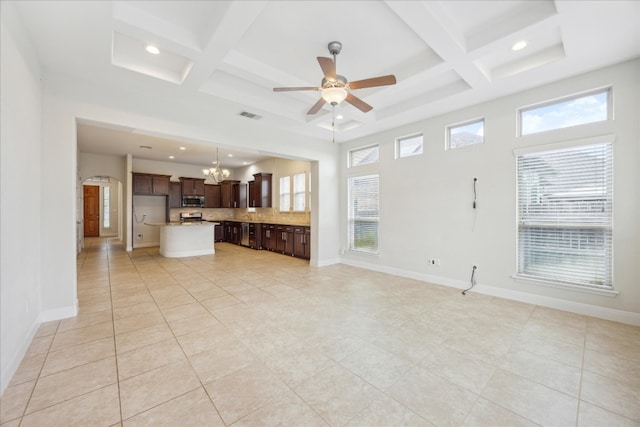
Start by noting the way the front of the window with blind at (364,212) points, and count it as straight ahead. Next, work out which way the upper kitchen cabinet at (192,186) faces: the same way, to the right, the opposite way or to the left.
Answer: to the left

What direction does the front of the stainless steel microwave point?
toward the camera

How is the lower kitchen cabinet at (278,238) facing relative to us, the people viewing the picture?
facing the viewer and to the left of the viewer

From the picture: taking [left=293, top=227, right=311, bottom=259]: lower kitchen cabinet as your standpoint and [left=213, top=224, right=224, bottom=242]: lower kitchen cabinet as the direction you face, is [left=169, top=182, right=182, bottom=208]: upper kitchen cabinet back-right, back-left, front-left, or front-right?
front-left

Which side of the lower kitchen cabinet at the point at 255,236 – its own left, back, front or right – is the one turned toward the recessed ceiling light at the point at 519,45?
left

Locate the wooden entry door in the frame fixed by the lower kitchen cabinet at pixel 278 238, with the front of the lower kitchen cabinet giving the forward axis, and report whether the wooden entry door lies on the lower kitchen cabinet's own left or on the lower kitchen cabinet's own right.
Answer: on the lower kitchen cabinet's own right

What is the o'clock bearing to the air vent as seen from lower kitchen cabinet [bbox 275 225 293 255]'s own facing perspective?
The air vent is roughly at 11 o'clock from the lower kitchen cabinet.

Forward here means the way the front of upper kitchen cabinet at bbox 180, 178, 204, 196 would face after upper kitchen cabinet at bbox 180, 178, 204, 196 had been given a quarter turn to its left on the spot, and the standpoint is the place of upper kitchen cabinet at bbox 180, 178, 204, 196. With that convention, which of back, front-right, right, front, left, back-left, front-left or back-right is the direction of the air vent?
right

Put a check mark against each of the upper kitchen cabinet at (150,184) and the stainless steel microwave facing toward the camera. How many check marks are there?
2

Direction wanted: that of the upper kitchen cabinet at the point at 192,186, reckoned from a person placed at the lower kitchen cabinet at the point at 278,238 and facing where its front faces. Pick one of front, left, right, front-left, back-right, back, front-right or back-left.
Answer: right

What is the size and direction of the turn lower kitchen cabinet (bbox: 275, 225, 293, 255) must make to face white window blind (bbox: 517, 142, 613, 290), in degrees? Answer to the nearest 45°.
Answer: approximately 90° to its left

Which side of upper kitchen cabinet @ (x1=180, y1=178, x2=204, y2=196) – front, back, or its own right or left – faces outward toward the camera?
front

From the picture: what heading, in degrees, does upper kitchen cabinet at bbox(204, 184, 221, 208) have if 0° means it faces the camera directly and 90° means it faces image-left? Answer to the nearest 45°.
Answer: approximately 0°

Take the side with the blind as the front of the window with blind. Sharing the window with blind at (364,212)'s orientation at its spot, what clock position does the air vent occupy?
The air vent is roughly at 12 o'clock from the window with blind.

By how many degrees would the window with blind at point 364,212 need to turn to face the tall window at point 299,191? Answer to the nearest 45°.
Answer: approximately 90° to its right

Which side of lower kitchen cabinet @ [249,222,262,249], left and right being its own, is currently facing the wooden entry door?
right
